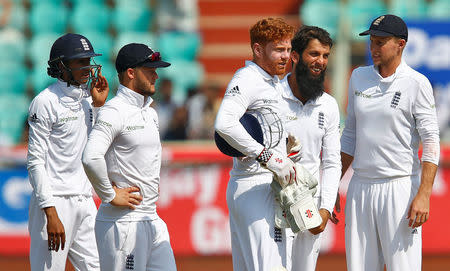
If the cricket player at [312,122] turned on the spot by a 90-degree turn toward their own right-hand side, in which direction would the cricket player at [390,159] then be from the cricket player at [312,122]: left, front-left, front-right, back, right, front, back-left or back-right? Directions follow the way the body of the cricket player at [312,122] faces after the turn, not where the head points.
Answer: back

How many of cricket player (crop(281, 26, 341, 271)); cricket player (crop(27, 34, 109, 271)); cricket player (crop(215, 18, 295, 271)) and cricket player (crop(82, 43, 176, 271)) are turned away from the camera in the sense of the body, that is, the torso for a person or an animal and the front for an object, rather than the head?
0

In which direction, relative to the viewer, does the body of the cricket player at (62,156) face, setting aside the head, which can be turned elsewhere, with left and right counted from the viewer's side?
facing the viewer and to the right of the viewer

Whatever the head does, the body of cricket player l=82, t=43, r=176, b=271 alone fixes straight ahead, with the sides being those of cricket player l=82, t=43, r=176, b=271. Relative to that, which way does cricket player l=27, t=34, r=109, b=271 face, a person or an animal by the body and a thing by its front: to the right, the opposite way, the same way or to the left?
the same way

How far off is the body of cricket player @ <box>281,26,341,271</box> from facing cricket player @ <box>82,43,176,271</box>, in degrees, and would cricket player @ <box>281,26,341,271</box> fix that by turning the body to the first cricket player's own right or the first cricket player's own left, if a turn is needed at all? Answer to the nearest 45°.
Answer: approximately 45° to the first cricket player's own right

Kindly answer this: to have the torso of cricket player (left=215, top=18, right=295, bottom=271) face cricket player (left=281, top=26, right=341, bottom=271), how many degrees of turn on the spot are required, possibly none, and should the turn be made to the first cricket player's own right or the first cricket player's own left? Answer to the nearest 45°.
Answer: approximately 90° to the first cricket player's own left

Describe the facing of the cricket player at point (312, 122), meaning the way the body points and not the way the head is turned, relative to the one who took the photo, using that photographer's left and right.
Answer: facing the viewer

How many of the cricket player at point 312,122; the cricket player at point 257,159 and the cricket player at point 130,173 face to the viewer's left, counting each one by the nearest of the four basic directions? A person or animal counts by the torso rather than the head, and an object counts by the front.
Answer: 0

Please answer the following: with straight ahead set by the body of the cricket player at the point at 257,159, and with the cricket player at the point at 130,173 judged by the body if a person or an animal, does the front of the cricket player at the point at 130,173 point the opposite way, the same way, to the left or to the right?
the same way

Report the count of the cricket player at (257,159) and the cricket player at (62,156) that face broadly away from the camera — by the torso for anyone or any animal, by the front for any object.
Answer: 0
